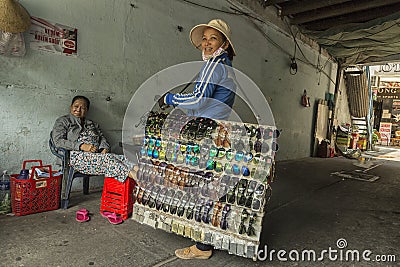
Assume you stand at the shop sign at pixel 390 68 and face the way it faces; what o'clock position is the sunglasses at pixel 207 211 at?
The sunglasses is roughly at 12 o'clock from the shop sign.

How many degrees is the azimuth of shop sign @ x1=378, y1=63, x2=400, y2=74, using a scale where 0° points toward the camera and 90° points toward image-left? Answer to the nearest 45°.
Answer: approximately 0°

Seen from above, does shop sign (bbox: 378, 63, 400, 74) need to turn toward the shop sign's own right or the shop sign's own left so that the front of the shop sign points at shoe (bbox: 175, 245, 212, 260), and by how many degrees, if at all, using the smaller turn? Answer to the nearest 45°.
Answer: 0° — it already faces it

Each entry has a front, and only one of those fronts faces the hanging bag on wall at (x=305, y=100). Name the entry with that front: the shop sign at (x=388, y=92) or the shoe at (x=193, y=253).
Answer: the shop sign

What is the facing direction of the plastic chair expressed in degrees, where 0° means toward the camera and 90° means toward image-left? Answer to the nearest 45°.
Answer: approximately 315°

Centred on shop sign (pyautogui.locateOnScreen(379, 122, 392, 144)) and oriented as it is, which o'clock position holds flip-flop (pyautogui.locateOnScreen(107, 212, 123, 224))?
The flip-flop is roughly at 12 o'clock from the shop sign.

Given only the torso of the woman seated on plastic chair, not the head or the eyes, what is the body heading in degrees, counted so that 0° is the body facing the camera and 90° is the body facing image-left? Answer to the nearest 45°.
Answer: approximately 315°

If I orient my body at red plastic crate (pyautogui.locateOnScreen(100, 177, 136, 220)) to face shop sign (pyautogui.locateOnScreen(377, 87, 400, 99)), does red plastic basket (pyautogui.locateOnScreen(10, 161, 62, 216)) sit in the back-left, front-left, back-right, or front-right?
back-left

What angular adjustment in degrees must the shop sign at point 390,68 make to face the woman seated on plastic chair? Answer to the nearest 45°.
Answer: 0° — it already faces them
